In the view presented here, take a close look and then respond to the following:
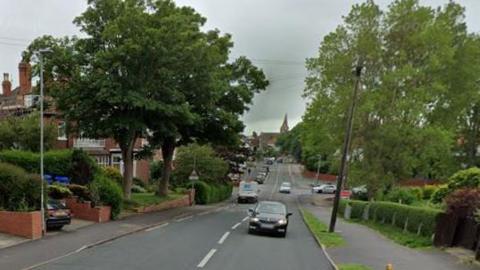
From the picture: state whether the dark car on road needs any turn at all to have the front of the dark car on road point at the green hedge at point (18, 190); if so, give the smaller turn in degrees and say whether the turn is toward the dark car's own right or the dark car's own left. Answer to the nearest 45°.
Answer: approximately 45° to the dark car's own right

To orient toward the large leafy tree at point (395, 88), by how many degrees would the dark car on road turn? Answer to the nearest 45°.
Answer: approximately 135° to its left

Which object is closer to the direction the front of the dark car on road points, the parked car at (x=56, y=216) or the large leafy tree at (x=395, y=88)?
the parked car

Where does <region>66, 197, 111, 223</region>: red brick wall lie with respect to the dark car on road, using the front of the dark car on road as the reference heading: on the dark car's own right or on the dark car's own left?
on the dark car's own right

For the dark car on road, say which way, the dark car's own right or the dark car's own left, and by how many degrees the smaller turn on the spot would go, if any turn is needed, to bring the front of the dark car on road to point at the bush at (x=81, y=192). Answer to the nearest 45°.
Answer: approximately 90° to the dark car's own right

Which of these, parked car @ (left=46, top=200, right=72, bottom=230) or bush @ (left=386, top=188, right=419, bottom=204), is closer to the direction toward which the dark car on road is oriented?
the parked car

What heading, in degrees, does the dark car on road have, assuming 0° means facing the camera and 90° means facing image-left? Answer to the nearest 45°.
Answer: approximately 0°

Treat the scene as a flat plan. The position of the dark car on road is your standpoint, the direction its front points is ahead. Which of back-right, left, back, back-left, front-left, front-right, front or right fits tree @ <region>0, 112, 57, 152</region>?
back-right

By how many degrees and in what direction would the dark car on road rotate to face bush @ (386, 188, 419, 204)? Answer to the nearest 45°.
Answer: approximately 135° to its left
